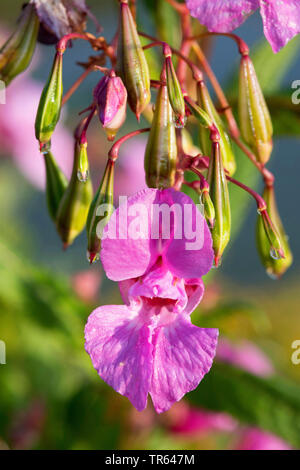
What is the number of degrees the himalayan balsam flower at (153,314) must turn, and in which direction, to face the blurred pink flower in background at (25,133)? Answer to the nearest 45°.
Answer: approximately 180°

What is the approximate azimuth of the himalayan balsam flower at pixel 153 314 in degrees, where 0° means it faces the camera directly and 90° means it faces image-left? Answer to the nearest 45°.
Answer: approximately 0°
